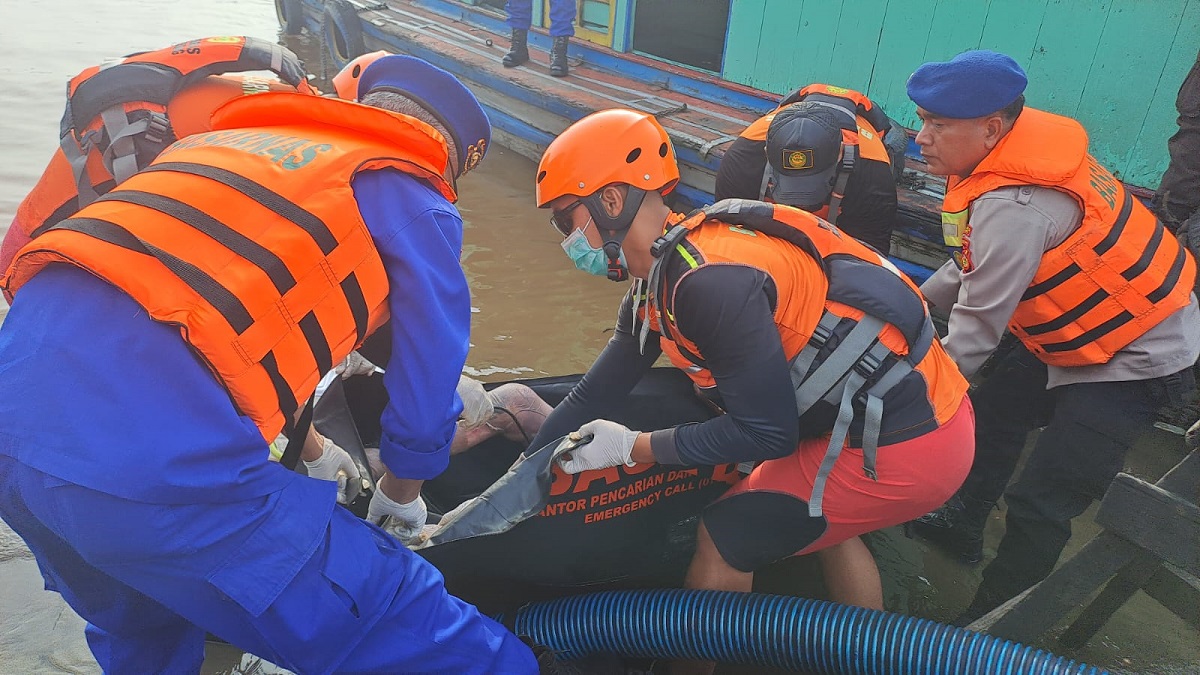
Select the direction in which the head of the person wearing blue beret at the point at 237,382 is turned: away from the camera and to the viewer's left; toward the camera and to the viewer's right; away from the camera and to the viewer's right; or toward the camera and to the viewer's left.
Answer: away from the camera and to the viewer's right

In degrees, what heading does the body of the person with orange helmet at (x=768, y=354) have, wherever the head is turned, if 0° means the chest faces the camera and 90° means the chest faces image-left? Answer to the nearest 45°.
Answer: approximately 90°

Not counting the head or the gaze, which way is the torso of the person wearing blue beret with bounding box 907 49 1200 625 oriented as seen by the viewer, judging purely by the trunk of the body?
to the viewer's left

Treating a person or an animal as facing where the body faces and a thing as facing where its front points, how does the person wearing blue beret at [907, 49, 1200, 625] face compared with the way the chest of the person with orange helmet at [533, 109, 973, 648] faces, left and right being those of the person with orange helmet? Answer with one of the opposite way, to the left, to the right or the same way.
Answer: the same way

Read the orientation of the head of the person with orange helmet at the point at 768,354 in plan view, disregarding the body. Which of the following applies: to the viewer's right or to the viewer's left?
to the viewer's left

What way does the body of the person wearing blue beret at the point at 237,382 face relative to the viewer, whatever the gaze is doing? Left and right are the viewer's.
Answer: facing away from the viewer and to the right of the viewer

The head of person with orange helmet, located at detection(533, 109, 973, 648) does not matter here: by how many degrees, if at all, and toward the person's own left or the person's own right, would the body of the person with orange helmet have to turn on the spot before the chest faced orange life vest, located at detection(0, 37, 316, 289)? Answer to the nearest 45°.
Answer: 0° — they already face it

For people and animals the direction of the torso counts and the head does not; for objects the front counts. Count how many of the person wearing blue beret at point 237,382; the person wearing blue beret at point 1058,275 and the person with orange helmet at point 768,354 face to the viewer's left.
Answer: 2

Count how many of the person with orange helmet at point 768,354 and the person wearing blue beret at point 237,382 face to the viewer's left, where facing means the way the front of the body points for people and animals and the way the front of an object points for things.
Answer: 1

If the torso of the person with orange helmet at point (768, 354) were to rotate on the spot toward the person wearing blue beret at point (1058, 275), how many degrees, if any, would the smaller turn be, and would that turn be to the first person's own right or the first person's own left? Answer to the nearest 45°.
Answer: approximately 135° to the first person's own right

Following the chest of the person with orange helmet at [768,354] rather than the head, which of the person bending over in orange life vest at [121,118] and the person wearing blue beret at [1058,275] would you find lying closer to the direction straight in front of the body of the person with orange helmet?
the person bending over in orange life vest

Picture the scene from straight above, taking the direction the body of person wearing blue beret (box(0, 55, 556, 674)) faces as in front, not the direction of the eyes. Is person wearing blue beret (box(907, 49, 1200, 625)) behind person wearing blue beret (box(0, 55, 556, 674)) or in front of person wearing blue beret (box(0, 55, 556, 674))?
in front

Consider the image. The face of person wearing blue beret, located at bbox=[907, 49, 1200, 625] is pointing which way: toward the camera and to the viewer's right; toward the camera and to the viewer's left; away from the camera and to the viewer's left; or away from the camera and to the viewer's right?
toward the camera and to the viewer's left

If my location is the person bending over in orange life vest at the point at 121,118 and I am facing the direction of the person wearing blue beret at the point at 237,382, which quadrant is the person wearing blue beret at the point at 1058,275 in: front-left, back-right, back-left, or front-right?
front-left
